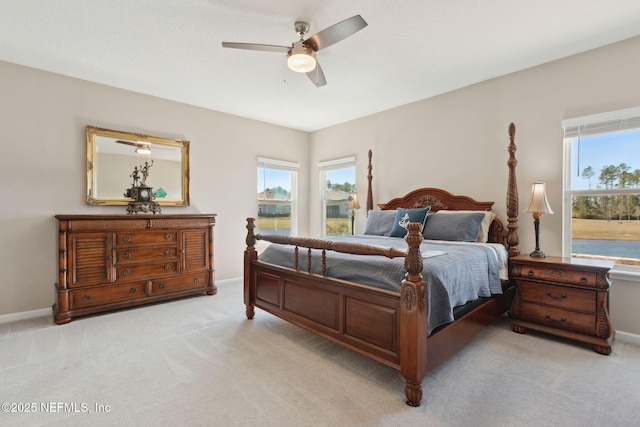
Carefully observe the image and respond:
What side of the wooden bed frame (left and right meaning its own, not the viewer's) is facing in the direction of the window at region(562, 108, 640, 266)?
left

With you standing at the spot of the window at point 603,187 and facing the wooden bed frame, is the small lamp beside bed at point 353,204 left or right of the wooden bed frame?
right

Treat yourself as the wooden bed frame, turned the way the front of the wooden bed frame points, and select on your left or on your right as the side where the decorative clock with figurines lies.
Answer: on your right

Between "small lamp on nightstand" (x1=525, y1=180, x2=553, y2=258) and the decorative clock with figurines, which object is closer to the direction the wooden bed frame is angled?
the decorative clock with figurines

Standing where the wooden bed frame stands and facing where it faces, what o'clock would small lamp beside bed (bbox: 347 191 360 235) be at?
The small lamp beside bed is roughly at 4 o'clock from the wooden bed frame.

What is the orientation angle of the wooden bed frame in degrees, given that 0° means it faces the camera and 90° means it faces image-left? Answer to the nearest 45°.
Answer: approximately 45°

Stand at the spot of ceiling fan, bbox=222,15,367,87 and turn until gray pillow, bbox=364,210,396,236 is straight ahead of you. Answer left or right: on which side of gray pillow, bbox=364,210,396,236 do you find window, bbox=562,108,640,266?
right
